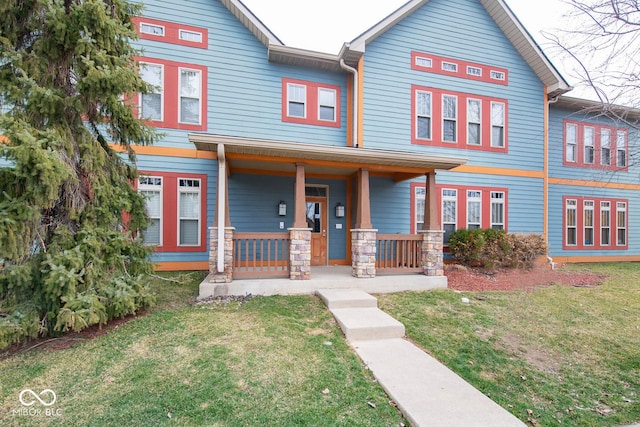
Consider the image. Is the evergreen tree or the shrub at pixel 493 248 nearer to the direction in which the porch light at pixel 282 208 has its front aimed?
the evergreen tree

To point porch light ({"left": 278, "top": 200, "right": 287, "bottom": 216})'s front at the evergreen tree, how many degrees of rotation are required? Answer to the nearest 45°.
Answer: approximately 45° to its right

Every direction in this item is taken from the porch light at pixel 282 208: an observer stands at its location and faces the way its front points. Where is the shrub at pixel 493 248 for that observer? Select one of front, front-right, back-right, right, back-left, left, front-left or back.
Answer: left

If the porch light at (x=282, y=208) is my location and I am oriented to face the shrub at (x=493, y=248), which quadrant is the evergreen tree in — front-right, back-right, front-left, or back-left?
back-right

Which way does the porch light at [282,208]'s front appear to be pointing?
toward the camera
